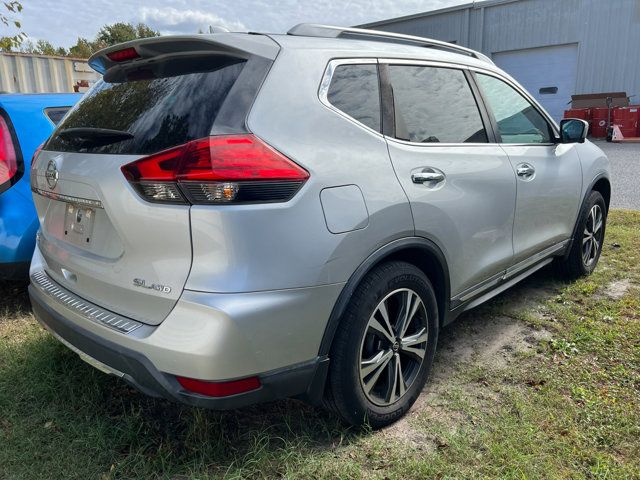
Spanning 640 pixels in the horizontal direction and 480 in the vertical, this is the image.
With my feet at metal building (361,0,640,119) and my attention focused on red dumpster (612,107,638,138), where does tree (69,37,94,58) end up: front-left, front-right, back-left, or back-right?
back-right

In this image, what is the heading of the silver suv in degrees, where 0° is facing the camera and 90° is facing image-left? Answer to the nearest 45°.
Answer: approximately 225°

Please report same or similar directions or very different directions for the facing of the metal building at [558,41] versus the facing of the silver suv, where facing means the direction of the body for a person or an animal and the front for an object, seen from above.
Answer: very different directions

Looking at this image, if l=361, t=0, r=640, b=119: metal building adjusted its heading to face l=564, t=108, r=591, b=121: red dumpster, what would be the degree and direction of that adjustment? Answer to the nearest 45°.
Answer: approximately 45° to its left

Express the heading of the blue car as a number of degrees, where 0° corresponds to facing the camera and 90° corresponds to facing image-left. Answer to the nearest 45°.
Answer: approximately 225°

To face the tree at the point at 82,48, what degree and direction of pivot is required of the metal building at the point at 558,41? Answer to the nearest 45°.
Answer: approximately 90° to its right

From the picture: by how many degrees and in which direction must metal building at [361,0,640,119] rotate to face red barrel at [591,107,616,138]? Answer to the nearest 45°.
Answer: approximately 45° to its left

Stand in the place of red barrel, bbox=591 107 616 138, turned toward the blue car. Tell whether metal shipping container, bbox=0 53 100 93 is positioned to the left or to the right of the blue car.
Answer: right
